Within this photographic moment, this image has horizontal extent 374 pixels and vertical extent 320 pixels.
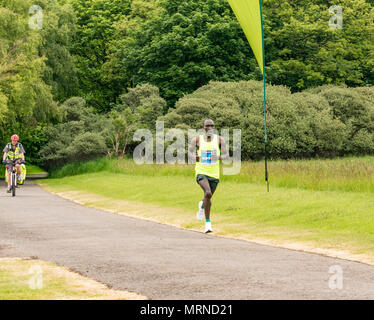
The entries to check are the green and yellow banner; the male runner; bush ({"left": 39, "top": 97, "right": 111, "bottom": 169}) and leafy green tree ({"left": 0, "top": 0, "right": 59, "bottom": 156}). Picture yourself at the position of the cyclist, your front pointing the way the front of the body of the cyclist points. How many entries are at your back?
2

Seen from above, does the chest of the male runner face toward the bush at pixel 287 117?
no

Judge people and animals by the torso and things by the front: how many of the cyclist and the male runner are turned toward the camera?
2

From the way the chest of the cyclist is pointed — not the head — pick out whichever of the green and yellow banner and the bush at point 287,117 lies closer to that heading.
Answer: the green and yellow banner

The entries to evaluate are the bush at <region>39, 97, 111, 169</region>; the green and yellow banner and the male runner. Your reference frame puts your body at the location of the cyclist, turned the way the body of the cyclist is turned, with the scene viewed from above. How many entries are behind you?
1

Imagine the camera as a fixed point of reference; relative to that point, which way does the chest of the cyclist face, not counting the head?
toward the camera

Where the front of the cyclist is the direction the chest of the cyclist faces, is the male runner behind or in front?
in front

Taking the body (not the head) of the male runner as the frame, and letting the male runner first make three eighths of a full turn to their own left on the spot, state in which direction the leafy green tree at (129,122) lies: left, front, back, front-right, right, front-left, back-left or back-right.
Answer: front-left

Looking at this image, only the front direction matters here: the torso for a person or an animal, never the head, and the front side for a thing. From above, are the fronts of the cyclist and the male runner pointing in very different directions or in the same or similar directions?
same or similar directions

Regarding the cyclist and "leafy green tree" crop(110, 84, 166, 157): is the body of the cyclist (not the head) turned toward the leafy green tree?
no

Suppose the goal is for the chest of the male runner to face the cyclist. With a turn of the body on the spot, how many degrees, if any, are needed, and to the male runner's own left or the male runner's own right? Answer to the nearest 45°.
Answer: approximately 135° to the male runner's own right

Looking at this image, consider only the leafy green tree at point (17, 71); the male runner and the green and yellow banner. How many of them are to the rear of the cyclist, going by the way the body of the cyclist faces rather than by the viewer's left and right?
1

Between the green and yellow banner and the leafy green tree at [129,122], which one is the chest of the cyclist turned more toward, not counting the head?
the green and yellow banner

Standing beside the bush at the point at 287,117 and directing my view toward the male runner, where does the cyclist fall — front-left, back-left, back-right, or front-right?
front-right
